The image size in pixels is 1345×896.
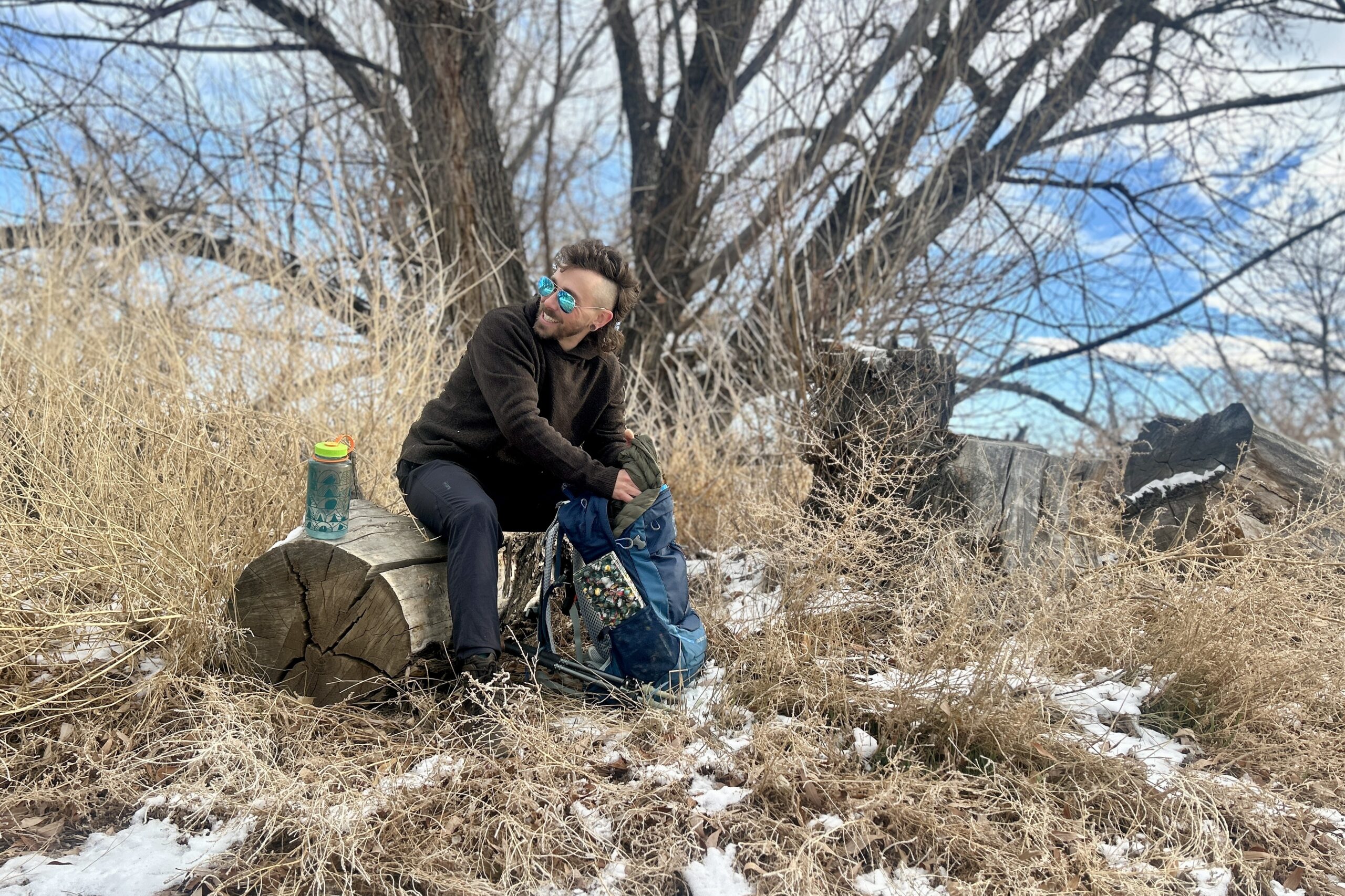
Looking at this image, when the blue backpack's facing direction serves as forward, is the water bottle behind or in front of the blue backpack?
behind

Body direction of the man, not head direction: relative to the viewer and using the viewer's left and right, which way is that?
facing the viewer and to the right of the viewer

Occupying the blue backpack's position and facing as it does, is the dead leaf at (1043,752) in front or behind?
in front

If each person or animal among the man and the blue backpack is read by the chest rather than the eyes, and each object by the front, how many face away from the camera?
0
